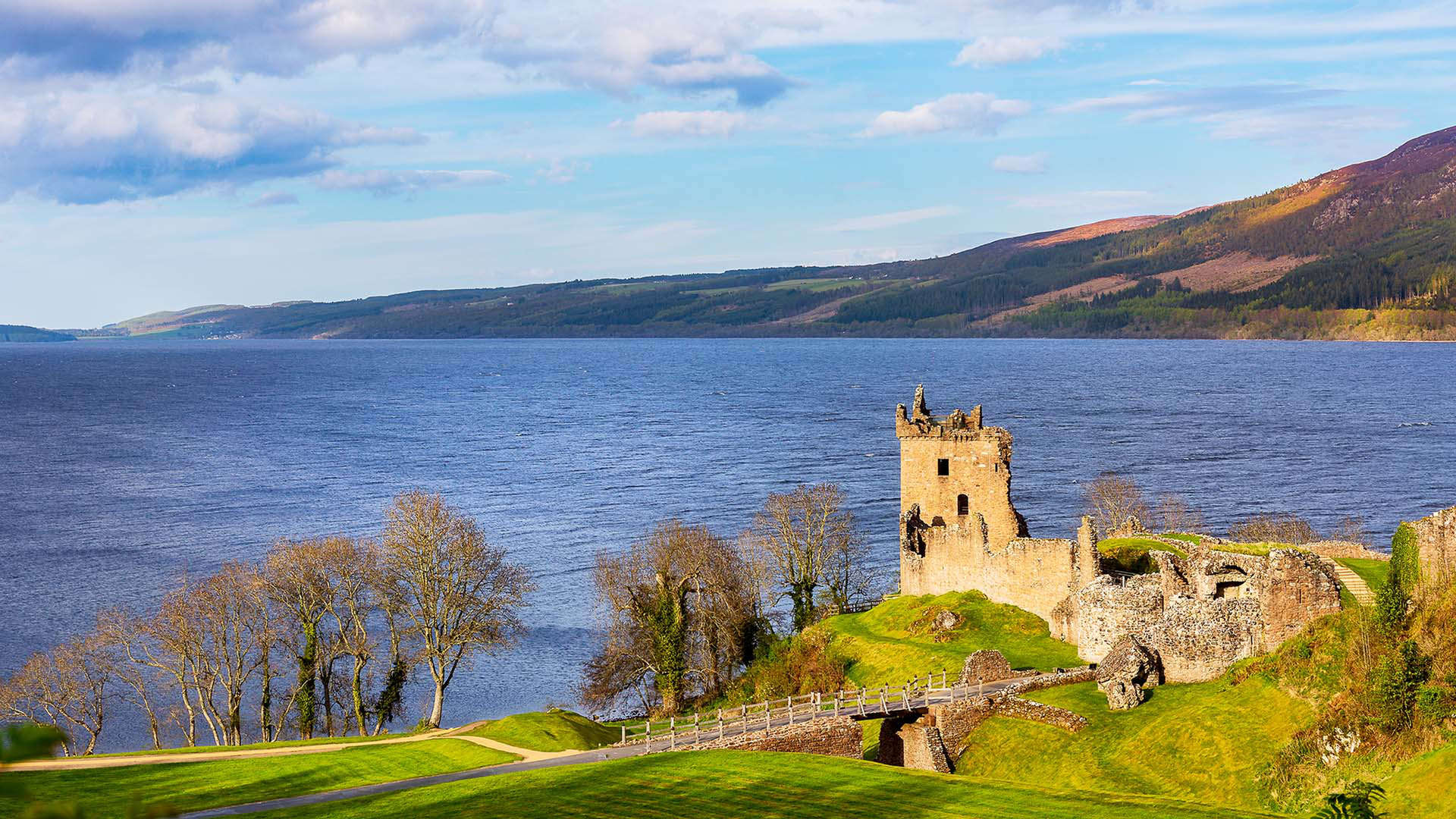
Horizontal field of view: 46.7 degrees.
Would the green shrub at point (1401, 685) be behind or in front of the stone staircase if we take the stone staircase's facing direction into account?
in front

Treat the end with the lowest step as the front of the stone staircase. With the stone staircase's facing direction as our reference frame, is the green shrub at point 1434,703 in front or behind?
in front
